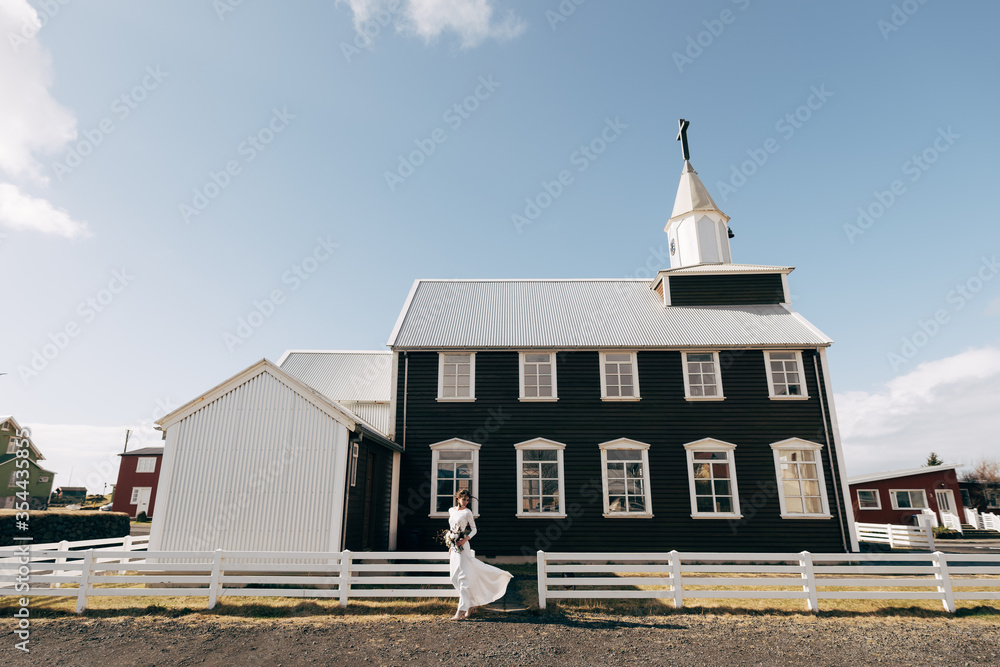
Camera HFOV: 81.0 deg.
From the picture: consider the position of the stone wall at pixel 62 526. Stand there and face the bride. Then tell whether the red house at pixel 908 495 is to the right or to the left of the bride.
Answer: left

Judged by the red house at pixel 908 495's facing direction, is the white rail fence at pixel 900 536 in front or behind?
in front

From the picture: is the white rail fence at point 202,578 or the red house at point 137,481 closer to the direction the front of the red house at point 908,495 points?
the white rail fence

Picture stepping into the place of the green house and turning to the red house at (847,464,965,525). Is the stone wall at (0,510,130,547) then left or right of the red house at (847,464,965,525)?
right

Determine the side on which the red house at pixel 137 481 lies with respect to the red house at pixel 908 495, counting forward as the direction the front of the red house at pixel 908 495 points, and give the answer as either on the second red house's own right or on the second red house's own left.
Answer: on the second red house's own right

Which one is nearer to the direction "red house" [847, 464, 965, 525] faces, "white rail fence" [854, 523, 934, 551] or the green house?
the white rail fence

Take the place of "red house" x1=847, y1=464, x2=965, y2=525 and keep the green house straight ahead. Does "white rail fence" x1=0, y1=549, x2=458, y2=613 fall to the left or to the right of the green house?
left

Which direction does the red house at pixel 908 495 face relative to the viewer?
toward the camera

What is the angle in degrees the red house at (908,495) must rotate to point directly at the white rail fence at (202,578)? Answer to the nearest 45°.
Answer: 0° — it already faces it

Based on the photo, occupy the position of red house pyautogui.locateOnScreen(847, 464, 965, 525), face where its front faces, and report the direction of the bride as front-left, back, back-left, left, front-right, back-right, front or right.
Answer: front

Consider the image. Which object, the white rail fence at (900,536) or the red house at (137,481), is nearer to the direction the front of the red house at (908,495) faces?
the white rail fence

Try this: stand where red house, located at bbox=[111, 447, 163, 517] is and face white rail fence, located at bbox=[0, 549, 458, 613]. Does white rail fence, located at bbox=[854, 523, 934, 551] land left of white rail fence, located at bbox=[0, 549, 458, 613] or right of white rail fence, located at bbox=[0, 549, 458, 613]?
left

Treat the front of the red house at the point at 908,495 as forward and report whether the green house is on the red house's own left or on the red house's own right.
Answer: on the red house's own right
